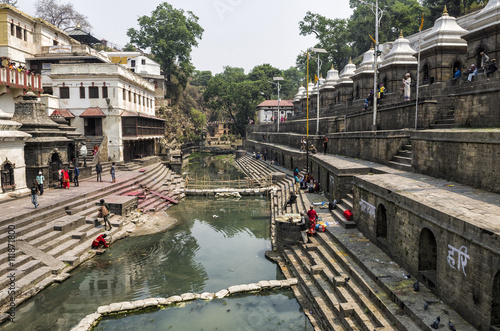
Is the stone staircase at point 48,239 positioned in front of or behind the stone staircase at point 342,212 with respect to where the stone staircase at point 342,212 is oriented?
in front

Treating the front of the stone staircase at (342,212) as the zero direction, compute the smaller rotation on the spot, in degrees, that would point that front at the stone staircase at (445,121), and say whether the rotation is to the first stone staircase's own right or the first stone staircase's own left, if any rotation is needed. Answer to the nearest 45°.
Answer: approximately 180°

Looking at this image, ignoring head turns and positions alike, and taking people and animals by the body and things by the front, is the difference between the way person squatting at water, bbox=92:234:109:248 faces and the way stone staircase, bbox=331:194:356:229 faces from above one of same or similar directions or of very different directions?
very different directions

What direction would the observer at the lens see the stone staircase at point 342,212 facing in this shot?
facing the viewer and to the left of the viewer

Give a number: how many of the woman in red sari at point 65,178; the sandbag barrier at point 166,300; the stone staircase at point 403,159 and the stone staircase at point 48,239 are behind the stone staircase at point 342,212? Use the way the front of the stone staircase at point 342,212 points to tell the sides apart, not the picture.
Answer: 1

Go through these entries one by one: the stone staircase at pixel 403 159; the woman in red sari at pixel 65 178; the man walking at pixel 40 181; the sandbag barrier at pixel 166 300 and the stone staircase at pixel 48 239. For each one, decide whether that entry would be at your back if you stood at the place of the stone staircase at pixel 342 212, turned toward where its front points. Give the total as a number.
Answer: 1

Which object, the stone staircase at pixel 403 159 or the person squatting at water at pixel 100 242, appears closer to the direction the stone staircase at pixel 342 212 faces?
the person squatting at water

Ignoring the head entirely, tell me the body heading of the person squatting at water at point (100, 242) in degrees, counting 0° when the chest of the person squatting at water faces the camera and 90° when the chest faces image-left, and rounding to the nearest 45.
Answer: approximately 270°

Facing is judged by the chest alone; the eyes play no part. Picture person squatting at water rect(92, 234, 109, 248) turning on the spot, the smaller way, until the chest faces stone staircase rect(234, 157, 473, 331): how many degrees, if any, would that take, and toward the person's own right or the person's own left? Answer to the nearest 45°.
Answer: approximately 45° to the person's own right

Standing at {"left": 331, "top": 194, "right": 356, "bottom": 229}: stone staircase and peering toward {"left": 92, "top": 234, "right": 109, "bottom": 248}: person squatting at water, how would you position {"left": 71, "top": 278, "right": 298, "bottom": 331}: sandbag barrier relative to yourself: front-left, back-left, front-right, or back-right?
front-left

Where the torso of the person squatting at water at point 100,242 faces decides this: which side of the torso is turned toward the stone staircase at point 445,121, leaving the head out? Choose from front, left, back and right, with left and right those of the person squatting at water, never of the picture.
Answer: front

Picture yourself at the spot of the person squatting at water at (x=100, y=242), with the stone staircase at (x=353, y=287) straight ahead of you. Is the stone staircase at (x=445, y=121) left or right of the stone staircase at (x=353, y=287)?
left

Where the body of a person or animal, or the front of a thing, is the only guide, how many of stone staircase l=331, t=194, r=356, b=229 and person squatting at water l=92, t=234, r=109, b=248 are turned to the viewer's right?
1

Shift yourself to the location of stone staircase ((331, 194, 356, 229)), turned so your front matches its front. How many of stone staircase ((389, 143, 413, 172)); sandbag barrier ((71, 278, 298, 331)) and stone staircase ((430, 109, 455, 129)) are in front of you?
1
